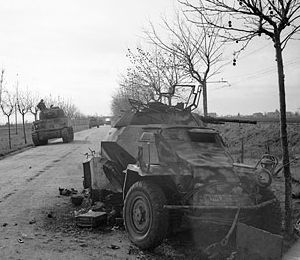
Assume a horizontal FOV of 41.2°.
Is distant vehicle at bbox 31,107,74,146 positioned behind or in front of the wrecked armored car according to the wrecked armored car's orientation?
behind

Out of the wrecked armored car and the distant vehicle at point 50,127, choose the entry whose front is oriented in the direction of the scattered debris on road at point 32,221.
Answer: the distant vehicle

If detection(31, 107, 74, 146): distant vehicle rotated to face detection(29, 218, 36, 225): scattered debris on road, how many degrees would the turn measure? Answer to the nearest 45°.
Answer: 0° — it already faces it

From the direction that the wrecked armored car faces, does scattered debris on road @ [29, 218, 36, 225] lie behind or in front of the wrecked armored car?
behind

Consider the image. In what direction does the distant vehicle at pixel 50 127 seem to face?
toward the camera

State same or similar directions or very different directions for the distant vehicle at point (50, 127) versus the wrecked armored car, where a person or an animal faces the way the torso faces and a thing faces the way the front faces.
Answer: same or similar directions

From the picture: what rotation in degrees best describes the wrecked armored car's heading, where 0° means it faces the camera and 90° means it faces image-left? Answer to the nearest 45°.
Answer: approximately 315°

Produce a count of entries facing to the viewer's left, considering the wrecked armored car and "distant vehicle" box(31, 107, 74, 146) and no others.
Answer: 0

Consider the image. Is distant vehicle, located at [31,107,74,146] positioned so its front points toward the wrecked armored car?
yes
